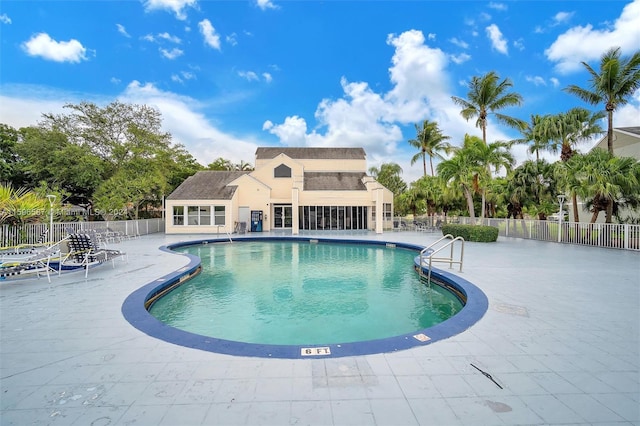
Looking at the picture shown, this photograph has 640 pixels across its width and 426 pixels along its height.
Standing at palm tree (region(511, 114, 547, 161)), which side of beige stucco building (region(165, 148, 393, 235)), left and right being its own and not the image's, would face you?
left

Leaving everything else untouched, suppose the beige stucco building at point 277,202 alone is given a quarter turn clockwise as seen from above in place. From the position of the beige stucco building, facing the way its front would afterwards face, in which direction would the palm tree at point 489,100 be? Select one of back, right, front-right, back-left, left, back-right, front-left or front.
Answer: back

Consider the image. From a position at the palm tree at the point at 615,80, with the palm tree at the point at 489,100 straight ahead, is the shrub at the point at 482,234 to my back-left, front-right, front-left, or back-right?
front-left

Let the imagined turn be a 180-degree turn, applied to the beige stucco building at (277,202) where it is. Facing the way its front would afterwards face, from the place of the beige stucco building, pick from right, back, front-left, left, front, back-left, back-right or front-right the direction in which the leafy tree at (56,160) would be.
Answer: left

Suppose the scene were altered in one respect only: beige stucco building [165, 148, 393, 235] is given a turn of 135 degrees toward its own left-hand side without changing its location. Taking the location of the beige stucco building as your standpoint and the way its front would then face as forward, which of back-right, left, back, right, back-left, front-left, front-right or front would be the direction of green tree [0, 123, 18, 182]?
back-left

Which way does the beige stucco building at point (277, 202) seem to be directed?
toward the camera

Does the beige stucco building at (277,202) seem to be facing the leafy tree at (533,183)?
no

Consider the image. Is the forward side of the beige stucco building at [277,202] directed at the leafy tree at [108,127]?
no

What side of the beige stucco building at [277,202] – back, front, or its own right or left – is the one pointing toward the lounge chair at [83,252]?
front

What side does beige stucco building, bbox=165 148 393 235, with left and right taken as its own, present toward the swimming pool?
front

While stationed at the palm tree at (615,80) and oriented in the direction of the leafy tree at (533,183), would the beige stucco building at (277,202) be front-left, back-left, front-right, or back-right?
front-left

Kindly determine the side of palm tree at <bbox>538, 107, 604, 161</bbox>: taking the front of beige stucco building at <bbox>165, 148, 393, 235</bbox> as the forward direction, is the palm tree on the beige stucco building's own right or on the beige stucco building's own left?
on the beige stucco building's own left

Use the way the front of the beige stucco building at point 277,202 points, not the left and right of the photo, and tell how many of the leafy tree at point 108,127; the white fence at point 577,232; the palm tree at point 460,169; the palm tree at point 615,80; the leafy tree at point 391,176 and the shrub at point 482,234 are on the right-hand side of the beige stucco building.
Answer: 1

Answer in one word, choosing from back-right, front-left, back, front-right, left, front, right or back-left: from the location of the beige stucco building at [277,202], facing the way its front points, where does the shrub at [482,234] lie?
front-left

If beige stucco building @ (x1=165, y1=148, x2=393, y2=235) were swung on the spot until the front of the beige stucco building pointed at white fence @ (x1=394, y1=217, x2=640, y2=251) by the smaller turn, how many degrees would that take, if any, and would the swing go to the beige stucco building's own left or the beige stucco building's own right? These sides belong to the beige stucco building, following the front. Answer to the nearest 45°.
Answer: approximately 45° to the beige stucco building's own left

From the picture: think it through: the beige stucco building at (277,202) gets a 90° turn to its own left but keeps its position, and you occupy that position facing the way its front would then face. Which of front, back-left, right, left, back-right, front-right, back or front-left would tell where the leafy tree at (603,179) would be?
front-right

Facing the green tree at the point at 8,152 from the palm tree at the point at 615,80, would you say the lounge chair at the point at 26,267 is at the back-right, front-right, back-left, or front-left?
front-left

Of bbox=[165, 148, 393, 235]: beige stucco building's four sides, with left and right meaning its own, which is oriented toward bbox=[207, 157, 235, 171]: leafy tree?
back

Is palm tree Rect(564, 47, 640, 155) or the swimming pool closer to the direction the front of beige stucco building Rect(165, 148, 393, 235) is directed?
the swimming pool
